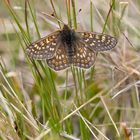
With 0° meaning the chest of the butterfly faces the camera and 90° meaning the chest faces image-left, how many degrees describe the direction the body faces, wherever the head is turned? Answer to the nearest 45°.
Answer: approximately 180°
